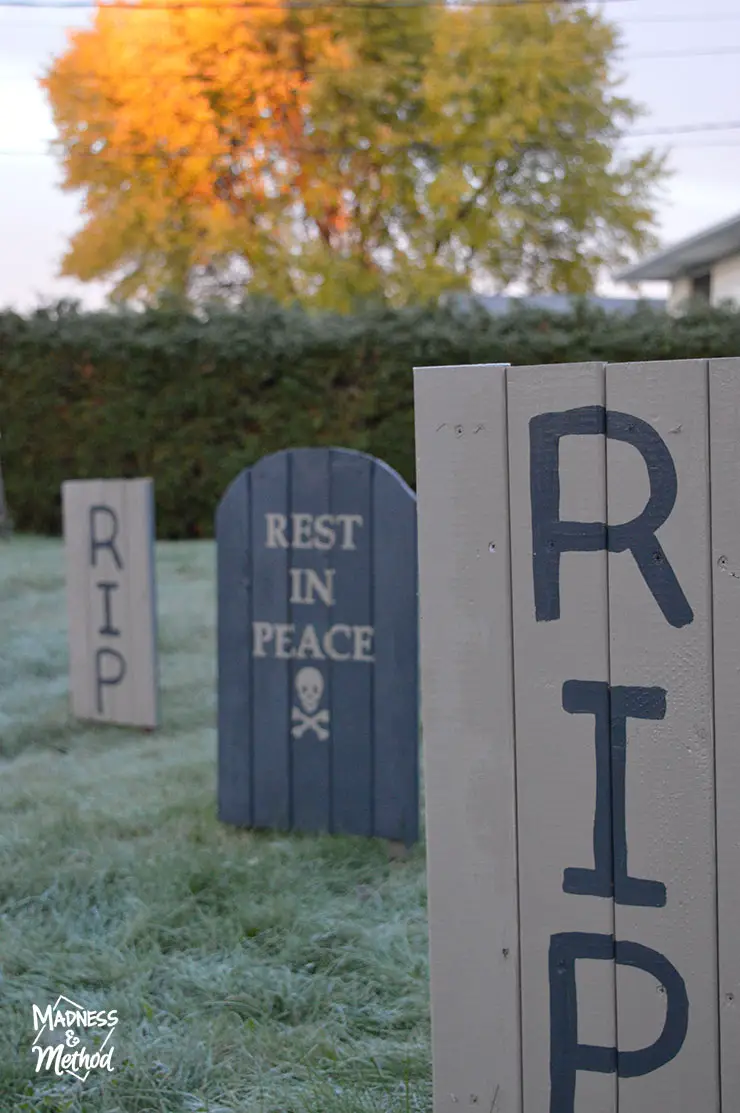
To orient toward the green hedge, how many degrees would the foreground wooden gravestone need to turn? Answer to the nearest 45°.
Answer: approximately 180°

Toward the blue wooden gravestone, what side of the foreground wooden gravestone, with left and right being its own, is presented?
back

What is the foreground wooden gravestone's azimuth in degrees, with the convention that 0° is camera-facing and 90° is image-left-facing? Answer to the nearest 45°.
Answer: approximately 0°
